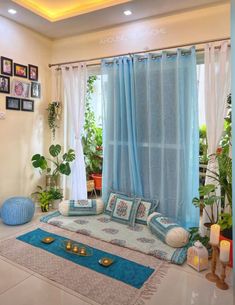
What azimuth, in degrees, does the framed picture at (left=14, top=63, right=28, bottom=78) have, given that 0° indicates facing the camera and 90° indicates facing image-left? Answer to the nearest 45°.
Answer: approximately 315°

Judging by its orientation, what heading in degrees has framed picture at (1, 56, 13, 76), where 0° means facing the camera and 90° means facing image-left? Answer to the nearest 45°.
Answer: approximately 315°
